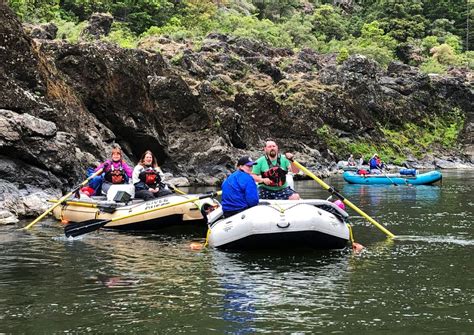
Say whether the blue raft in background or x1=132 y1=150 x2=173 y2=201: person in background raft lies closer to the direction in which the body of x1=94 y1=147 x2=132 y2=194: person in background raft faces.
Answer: the person in background raft

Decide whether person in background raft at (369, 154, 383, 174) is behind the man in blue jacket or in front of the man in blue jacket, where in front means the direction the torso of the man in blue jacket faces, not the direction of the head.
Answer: in front

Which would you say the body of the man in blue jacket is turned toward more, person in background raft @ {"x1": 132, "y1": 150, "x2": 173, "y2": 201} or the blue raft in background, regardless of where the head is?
the blue raft in background

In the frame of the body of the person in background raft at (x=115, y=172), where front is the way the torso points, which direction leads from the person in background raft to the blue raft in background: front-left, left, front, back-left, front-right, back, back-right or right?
back-left

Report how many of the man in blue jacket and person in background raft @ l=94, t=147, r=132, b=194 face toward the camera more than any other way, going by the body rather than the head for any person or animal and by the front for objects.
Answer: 1

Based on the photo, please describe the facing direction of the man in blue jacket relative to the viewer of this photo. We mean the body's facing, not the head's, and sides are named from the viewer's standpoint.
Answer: facing away from the viewer and to the right of the viewer

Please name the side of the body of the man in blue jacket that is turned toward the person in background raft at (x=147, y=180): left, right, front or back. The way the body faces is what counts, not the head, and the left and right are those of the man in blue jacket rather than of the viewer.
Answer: left

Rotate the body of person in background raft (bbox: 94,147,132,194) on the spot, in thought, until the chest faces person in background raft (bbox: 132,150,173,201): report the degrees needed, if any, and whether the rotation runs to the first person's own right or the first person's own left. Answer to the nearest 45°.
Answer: approximately 45° to the first person's own left

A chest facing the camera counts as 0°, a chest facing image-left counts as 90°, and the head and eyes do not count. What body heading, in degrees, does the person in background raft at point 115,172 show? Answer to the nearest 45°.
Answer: approximately 0°

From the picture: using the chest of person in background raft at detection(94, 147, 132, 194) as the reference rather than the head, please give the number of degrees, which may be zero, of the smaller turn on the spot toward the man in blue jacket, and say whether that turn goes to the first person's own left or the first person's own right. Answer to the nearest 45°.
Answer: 0° — they already face them

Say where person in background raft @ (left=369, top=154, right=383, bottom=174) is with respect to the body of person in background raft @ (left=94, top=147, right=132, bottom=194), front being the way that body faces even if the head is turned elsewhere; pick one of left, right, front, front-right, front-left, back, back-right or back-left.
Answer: back-left
